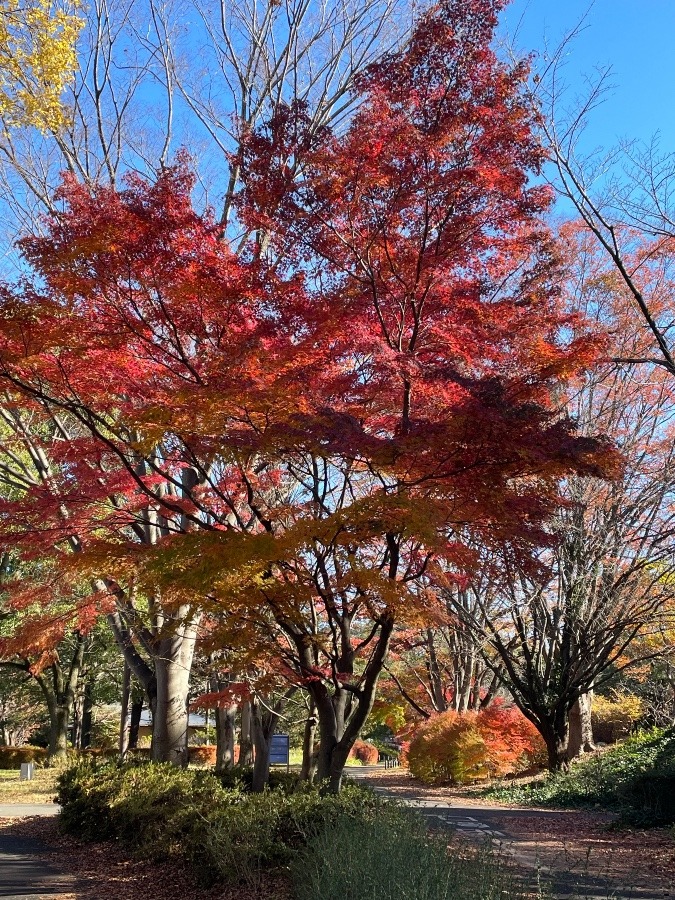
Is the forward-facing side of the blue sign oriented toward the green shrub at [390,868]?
yes

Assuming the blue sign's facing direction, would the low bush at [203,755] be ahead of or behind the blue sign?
behind

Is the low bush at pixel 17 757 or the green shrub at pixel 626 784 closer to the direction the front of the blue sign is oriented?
the green shrub

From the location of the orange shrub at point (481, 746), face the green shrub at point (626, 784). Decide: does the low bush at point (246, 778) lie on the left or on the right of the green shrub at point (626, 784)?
right

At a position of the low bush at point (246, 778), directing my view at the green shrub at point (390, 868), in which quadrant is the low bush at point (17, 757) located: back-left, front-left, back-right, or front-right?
back-right

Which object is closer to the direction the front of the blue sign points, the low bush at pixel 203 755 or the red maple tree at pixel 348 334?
the red maple tree

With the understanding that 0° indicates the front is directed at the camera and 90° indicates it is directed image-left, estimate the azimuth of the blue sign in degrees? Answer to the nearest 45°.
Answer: approximately 0°

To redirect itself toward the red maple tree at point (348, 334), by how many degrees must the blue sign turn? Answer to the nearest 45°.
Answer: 0° — it already faces it

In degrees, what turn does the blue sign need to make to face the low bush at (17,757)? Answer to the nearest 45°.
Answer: approximately 135° to its right
